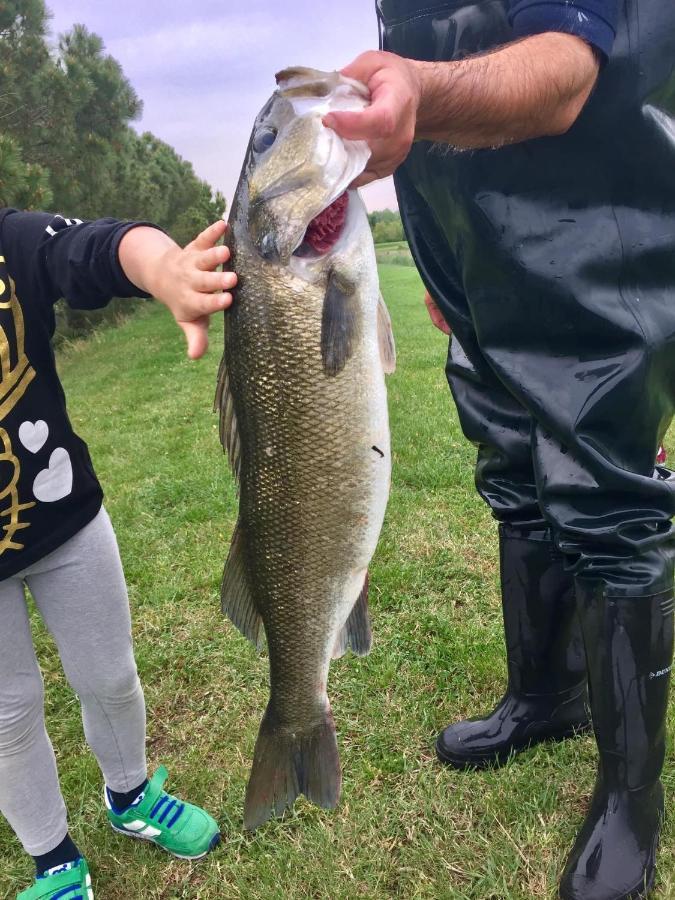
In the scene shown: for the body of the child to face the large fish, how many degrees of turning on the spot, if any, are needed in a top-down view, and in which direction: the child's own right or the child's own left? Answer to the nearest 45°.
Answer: approximately 45° to the child's own left

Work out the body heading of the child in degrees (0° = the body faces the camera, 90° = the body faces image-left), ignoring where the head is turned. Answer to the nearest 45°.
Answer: approximately 0°
